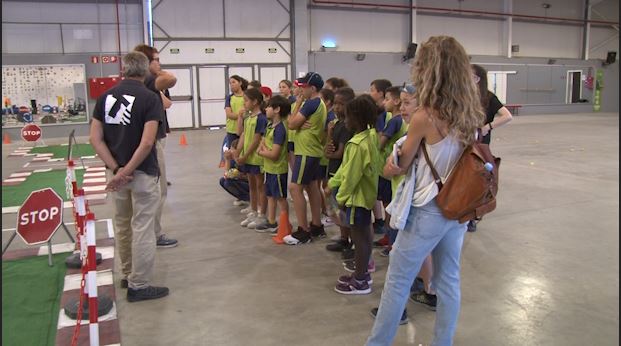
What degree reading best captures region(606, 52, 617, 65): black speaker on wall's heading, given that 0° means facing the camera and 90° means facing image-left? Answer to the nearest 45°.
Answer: approximately 45°

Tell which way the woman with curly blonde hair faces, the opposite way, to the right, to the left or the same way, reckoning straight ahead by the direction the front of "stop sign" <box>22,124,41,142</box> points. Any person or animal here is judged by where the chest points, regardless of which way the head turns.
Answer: the opposite way

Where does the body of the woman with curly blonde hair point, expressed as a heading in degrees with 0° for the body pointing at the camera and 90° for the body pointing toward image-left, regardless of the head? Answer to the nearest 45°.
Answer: approximately 135°

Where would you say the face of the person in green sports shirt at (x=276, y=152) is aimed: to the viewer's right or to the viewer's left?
to the viewer's left

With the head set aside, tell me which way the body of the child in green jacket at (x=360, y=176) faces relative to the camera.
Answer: to the viewer's left

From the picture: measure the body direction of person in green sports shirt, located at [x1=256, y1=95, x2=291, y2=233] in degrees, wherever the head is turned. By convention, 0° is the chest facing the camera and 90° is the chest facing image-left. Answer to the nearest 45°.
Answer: approximately 90°

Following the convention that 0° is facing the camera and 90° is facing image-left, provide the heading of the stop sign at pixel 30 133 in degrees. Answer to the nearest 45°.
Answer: approximately 0°

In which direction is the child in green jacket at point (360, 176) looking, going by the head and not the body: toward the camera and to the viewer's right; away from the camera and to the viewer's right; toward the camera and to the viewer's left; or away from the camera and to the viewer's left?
away from the camera and to the viewer's left

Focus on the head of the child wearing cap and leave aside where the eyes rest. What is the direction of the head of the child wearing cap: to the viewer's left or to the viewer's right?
to the viewer's left

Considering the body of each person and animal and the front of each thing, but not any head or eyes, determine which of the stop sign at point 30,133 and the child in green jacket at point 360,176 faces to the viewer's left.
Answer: the child in green jacket
